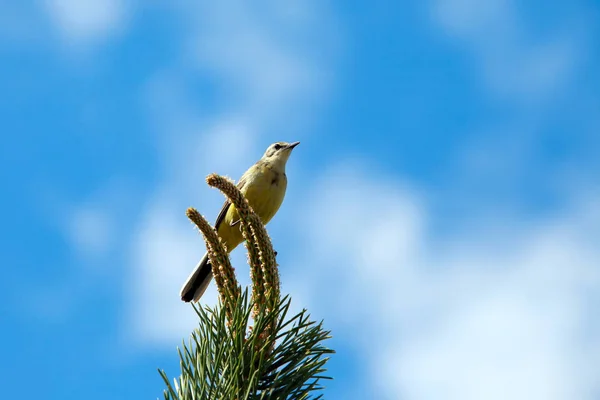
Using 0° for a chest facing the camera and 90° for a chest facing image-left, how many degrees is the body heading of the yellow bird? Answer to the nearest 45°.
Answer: approximately 315°
